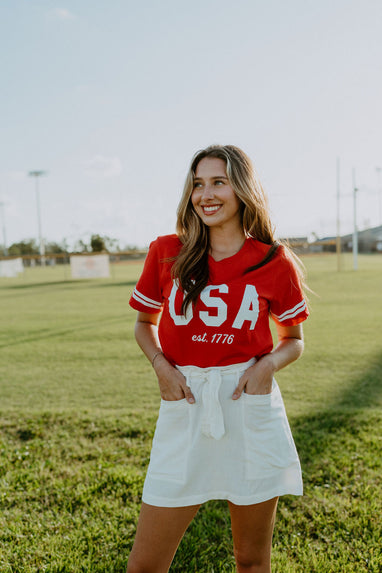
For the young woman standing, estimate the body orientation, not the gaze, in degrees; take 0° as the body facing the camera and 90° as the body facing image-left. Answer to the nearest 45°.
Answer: approximately 0°
